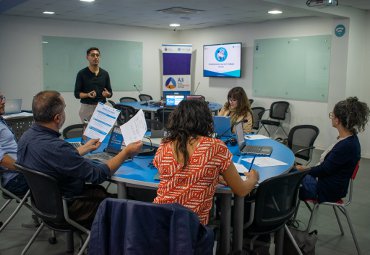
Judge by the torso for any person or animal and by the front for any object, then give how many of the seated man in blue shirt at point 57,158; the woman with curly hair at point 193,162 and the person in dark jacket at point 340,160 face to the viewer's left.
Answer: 1

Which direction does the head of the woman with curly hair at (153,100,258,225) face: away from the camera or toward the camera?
away from the camera

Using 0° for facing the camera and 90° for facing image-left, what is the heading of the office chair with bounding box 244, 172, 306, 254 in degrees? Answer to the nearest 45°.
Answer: approximately 135°

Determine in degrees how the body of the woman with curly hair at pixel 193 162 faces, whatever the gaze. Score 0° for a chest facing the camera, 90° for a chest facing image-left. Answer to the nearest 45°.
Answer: approximately 180°

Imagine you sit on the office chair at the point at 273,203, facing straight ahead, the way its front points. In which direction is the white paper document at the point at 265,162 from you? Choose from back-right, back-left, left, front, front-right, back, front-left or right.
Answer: front-right

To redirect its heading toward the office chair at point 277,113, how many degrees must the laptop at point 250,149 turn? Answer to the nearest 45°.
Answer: approximately 90° to its left

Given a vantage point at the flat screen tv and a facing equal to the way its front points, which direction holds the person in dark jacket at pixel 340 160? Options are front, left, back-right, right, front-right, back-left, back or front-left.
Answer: front-left

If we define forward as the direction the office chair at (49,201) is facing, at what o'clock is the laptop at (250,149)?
The laptop is roughly at 1 o'clock from the office chair.

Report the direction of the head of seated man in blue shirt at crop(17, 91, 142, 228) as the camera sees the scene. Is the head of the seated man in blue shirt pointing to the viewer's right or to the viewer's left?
to the viewer's right

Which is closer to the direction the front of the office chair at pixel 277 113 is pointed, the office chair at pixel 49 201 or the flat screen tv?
the office chair

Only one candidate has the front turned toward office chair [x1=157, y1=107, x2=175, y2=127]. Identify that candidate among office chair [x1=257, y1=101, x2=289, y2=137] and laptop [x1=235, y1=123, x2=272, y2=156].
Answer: office chair [x1=257, y1=101, x2=289, y2=137]

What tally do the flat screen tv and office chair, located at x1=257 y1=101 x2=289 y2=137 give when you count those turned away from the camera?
0

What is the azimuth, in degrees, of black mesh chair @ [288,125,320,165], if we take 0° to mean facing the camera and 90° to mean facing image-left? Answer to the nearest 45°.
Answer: approximately 45°

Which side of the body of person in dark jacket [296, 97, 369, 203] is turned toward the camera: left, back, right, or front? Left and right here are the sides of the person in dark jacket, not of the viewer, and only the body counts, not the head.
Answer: left

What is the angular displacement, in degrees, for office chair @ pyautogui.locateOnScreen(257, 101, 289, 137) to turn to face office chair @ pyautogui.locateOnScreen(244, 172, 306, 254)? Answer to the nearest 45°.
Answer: approximately 45° to its left
